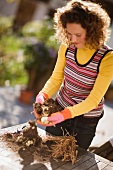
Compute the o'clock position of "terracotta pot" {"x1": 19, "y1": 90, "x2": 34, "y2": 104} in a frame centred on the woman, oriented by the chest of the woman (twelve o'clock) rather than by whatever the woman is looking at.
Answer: The terracotta pot is roughly at 4 o'clock from the woman.

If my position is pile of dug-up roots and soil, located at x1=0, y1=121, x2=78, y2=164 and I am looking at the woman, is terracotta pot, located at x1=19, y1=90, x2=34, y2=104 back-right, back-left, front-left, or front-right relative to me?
front-left

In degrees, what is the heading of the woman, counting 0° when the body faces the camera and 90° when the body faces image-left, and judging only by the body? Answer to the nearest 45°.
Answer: approximately 45°

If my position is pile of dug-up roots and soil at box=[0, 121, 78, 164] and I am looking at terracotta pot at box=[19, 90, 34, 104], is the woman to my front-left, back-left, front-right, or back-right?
front-right

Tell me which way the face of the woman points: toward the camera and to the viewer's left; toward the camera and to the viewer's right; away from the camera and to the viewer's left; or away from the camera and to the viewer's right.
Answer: toward the camera and to the viewer's left
